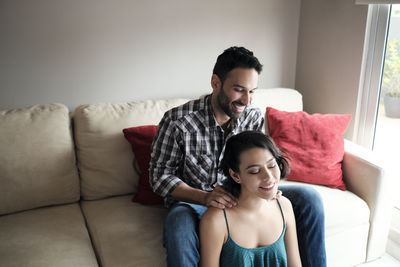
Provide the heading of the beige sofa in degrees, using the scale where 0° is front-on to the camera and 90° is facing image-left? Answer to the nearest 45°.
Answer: approximately 315°

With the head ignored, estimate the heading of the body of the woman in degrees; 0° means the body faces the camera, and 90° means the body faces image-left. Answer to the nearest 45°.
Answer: approximately 315°

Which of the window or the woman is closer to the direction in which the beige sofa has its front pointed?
the woman

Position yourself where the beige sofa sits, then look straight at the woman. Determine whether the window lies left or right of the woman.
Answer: left

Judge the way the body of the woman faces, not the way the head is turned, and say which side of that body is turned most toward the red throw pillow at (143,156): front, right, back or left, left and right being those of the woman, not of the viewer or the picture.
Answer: back
